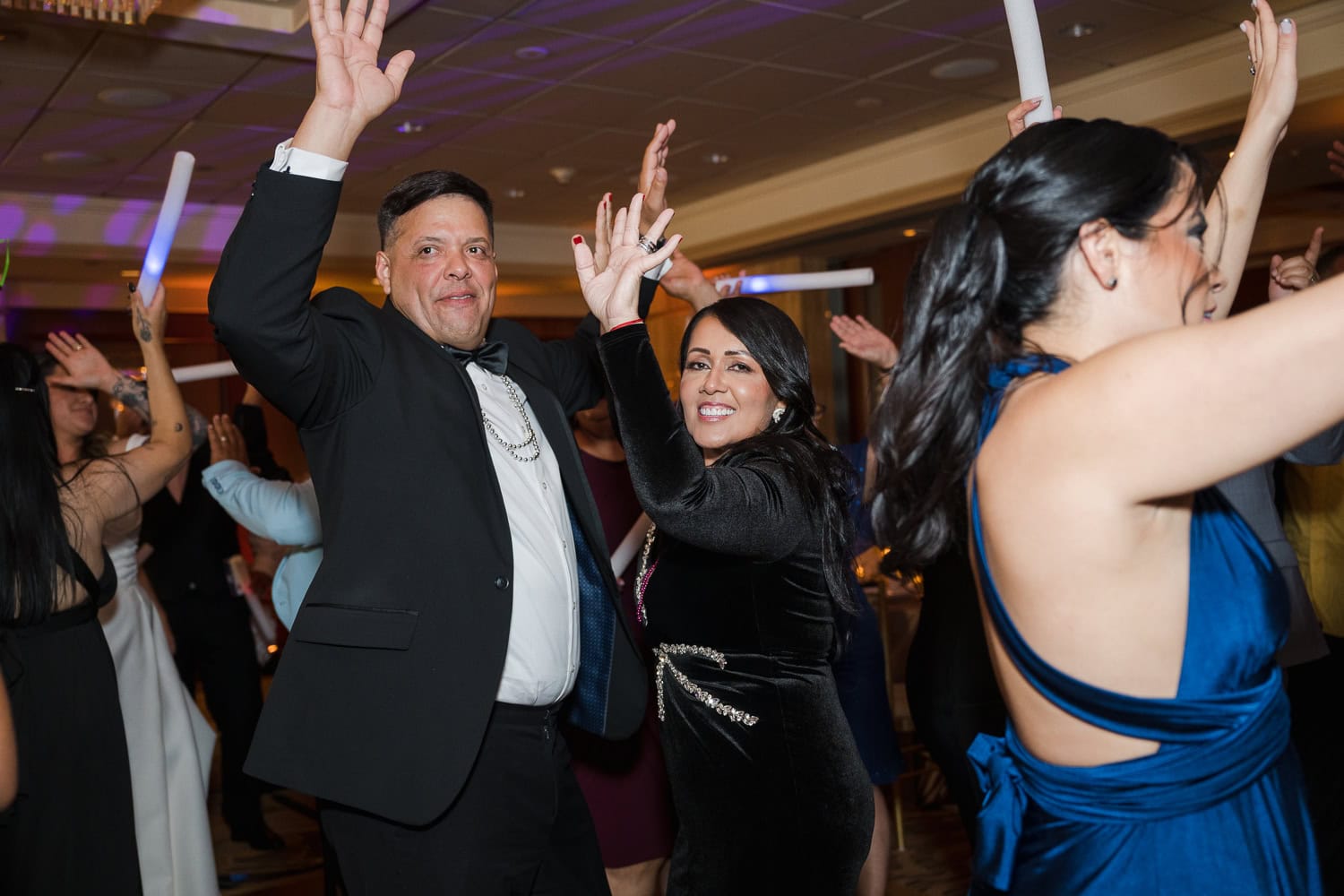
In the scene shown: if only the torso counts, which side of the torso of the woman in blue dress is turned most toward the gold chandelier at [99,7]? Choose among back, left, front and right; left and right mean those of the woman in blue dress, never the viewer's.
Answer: left

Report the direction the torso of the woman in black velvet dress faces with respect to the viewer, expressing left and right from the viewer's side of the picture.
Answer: facing to the left of the viewer

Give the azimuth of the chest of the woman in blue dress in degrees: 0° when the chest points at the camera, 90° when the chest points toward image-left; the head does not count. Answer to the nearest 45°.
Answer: approximately 225°

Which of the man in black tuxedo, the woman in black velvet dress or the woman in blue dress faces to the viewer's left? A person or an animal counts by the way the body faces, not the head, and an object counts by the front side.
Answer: the woman in black velvet dress

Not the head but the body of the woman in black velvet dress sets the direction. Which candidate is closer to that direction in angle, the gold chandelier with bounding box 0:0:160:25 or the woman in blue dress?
the gold chandelier

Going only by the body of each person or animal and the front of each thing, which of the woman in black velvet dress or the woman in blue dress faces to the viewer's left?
the woman in black velvet dress

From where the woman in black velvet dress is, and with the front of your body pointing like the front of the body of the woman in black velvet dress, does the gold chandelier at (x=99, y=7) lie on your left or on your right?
on your right

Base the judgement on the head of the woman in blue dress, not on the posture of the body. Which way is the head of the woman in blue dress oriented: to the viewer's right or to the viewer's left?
to the viewer's right

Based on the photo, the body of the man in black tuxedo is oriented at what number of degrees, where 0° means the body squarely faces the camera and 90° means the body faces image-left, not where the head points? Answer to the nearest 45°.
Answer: approximately 315°
